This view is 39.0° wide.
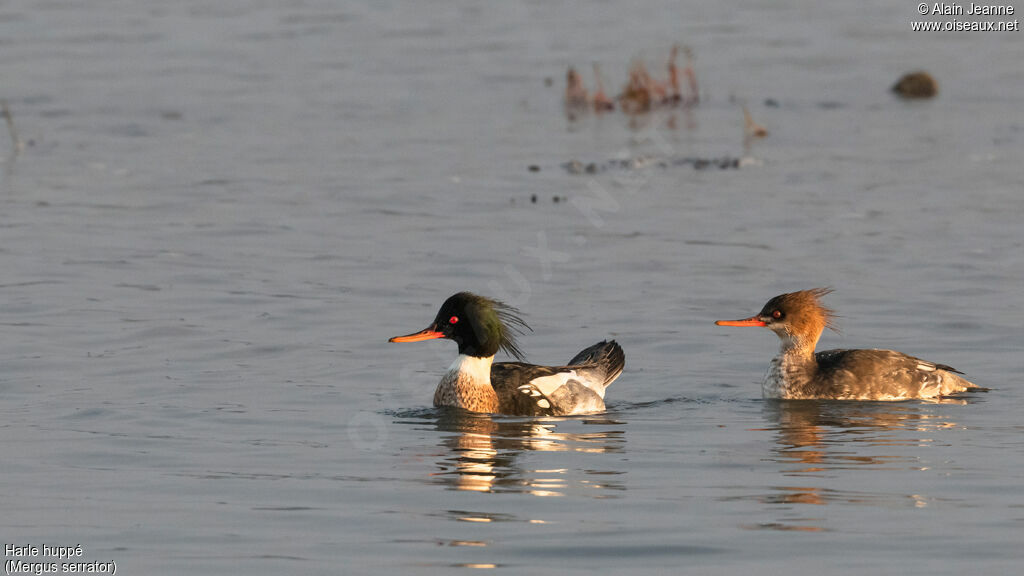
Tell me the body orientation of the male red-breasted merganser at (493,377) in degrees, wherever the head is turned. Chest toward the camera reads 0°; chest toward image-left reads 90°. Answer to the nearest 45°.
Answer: approximately 90°

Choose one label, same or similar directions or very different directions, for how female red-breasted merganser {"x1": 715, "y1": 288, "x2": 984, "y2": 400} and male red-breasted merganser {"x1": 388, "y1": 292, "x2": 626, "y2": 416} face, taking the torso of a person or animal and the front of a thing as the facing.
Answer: same or similar directions

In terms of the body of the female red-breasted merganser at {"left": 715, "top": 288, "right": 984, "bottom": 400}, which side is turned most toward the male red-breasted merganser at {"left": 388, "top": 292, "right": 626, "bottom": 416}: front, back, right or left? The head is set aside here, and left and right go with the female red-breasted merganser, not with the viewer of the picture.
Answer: front

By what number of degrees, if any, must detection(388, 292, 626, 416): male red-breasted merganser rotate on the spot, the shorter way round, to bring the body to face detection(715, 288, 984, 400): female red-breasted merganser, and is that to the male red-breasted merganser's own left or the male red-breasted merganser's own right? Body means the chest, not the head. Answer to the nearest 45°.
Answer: approximately 180°

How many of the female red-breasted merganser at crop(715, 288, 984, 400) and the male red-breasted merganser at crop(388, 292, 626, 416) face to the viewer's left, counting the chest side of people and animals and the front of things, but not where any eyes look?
2

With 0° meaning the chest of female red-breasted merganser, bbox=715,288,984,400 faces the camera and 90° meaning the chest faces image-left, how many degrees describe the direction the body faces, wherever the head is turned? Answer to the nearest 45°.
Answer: approximately 90°
